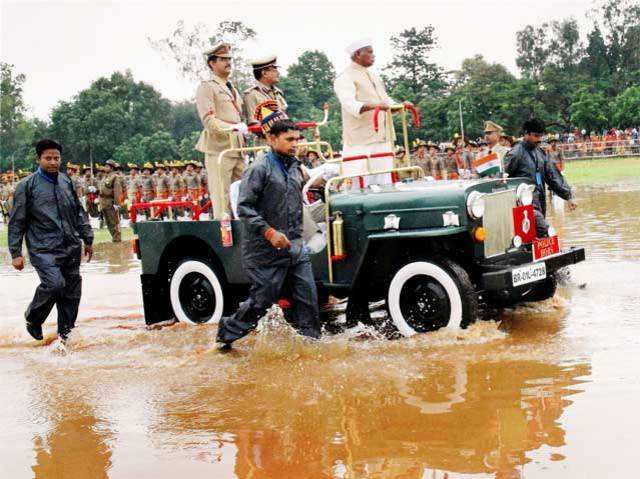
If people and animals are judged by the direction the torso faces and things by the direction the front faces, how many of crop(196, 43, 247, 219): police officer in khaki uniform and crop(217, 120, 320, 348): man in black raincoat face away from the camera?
0

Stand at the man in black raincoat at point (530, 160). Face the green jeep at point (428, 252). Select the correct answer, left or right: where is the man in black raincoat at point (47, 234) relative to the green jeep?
right

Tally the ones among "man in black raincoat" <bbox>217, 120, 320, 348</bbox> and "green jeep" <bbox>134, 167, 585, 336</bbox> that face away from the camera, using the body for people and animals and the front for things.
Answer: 0

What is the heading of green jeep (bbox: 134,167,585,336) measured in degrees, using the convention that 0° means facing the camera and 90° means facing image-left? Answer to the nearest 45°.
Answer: approximately 315°

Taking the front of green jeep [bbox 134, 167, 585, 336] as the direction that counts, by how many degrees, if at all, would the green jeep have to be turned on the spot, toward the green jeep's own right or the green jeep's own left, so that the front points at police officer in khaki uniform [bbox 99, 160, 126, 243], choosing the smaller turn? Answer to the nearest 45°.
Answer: approximately 180°

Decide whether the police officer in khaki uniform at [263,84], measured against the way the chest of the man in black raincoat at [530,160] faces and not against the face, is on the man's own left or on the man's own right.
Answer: on the man's own right

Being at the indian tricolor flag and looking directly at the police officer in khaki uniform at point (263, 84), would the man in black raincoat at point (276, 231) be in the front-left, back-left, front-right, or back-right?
front-left

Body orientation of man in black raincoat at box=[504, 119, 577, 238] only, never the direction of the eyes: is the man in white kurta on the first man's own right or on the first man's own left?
on the first man's own right

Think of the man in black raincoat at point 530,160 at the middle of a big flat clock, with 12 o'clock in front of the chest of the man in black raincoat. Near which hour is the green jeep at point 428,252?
The green jeep is roughly at 4 o'clock from the man in black raincoat.

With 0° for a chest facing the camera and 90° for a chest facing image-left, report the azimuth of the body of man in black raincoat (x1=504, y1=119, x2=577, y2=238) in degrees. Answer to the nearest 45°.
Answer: approximately 315°

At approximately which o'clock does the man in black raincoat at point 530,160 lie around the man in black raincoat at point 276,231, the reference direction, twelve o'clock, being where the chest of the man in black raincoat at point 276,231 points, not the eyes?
the man in black raincoat at point 530,160 is roughly at 9 o'clock from the man in black raincoat at point 276,231.
